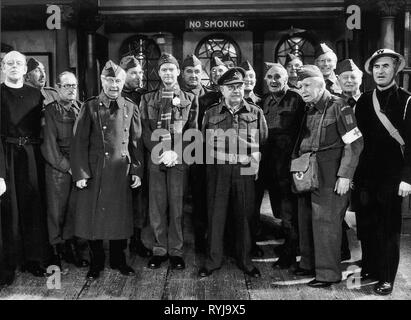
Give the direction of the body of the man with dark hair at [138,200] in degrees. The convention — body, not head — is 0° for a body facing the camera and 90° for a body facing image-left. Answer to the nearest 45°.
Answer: approximately 315°

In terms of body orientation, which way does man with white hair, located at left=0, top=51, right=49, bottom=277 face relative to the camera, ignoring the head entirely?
toward the camera

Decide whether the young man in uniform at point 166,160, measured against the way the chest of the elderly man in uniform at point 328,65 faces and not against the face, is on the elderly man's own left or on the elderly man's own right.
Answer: on the elderly man's own right

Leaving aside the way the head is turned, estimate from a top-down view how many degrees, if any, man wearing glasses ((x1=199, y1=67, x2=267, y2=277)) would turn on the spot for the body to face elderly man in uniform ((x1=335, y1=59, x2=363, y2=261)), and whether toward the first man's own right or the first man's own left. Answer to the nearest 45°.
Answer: approximately 90° to the first man's own left

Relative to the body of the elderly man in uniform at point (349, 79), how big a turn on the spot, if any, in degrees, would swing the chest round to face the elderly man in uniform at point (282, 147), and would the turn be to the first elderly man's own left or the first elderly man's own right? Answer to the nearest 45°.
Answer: approximately 90° to the first elderly man's own right

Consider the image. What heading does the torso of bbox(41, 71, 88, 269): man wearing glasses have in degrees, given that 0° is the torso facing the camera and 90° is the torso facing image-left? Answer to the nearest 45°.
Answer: approximately 315°

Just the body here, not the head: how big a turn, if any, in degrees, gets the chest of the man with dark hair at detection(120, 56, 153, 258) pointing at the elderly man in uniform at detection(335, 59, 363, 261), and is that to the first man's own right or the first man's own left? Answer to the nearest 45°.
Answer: approximately 45° to the first man's own left

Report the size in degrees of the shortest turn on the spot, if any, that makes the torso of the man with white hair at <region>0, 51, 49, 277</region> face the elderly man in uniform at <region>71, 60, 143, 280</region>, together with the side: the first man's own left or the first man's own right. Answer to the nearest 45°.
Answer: approximately 45° to the first man's own left

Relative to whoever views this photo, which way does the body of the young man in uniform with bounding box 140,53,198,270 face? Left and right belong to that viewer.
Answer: facing the viewer

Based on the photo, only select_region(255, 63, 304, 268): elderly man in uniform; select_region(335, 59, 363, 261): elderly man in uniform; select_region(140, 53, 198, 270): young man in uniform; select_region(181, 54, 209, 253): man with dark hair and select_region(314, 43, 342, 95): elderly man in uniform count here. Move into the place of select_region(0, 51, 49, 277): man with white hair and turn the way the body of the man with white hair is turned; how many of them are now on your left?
5

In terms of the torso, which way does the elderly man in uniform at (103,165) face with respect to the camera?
toward the camera

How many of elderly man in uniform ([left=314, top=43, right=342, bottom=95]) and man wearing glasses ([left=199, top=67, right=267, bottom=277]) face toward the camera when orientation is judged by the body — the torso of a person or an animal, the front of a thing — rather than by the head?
2

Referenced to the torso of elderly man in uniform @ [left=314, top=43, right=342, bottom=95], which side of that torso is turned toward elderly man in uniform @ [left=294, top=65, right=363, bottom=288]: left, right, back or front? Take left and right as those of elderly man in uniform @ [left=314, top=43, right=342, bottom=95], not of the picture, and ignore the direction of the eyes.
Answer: front

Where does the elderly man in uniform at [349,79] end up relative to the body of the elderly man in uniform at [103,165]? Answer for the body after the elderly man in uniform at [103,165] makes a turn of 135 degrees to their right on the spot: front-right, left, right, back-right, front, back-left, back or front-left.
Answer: back-right
